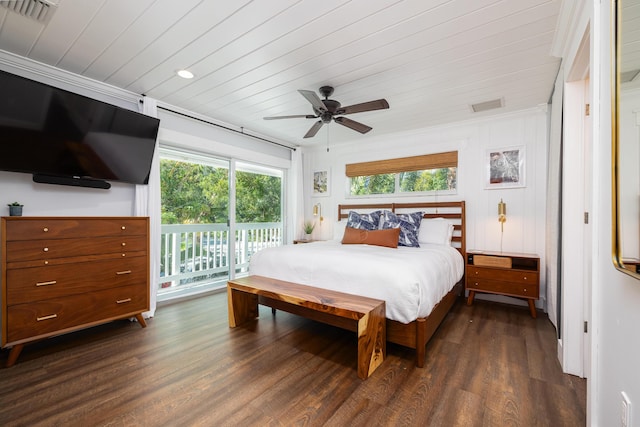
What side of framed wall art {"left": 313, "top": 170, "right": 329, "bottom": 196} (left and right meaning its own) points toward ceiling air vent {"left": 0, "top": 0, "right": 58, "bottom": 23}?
front

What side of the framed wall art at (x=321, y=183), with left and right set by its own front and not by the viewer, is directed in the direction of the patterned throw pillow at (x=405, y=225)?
left

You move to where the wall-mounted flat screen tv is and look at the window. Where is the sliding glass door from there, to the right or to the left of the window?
left

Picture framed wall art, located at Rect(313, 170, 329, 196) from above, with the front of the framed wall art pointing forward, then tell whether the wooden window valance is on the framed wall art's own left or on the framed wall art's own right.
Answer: on the framed wall art's own left

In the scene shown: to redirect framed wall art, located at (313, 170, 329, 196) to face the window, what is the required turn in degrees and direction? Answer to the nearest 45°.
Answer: approximately 90° to its left

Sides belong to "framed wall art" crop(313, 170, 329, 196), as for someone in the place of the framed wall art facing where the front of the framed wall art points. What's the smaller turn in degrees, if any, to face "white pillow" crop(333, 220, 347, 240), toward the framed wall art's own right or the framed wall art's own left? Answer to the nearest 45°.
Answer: approximately 45° to the framed wall art's own left

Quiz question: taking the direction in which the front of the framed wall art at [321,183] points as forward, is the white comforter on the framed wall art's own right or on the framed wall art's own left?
on the framed wall art's own left

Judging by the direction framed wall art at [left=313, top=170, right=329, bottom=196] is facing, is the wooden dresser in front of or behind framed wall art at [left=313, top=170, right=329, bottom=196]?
in front

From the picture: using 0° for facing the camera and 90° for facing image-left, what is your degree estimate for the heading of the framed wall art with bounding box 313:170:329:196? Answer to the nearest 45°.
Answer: approximately 45°

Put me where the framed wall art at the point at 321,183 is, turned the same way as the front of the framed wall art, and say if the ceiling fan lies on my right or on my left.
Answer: on my left

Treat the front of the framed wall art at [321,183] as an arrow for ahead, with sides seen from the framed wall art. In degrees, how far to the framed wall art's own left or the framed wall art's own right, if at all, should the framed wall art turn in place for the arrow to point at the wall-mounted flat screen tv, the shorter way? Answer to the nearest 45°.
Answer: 0° — it already faces it

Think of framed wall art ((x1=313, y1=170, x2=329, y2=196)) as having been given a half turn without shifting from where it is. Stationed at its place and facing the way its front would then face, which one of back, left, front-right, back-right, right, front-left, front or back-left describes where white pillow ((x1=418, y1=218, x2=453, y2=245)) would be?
right

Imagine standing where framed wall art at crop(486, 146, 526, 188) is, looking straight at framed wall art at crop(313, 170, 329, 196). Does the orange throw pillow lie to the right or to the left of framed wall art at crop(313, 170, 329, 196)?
left
